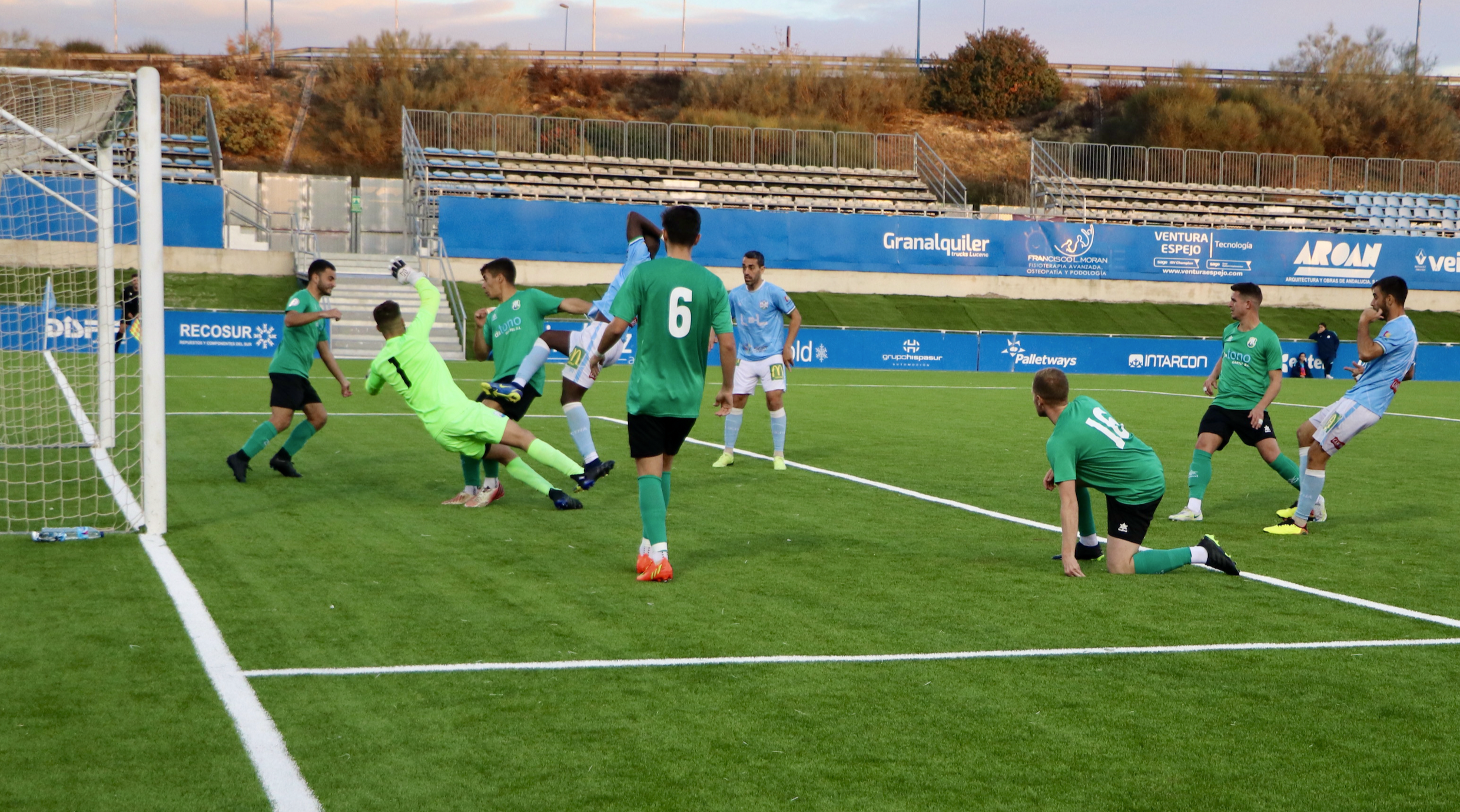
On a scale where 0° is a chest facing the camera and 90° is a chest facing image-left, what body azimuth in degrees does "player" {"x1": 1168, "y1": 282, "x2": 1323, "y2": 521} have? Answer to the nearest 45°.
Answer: approximately 45°

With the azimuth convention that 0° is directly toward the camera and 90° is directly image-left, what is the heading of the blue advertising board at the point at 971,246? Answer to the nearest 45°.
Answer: approximately 0°

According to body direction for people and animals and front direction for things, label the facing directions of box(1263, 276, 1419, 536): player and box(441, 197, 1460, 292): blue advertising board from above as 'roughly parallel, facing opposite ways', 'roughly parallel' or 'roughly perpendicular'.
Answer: roughly perpendicular

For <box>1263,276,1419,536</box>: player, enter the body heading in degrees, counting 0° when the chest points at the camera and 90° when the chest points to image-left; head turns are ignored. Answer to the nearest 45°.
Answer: approximately 90°

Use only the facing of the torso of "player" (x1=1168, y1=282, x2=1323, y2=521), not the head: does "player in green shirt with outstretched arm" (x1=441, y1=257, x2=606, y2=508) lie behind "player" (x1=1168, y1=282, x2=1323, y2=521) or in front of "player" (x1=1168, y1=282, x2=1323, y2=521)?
in front

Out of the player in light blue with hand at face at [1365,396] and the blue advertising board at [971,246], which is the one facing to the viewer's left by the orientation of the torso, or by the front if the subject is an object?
the player in light blue with hand at face

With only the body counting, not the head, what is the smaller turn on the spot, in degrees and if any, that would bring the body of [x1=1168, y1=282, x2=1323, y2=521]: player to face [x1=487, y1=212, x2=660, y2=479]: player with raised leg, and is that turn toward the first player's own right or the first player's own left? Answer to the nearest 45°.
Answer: approximately 45° to the first player's own right

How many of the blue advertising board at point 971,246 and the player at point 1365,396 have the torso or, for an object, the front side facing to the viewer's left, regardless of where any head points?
1

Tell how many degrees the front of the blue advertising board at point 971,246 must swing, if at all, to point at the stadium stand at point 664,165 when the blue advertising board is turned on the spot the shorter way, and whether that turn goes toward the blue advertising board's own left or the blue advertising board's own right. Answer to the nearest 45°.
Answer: approximately 90° to the blue advertising board's own right

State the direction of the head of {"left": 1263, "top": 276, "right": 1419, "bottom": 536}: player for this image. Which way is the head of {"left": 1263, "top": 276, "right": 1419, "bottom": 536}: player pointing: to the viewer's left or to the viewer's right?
to the viewer's left
